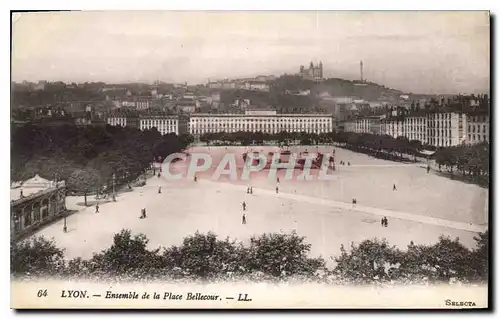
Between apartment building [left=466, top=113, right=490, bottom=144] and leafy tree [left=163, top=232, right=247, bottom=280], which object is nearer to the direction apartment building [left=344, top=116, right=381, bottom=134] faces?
the leafy tree

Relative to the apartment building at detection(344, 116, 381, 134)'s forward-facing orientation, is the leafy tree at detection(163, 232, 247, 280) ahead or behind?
ahead

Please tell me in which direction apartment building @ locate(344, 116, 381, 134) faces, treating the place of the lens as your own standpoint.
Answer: facing the viewer and to the left of the viewer
